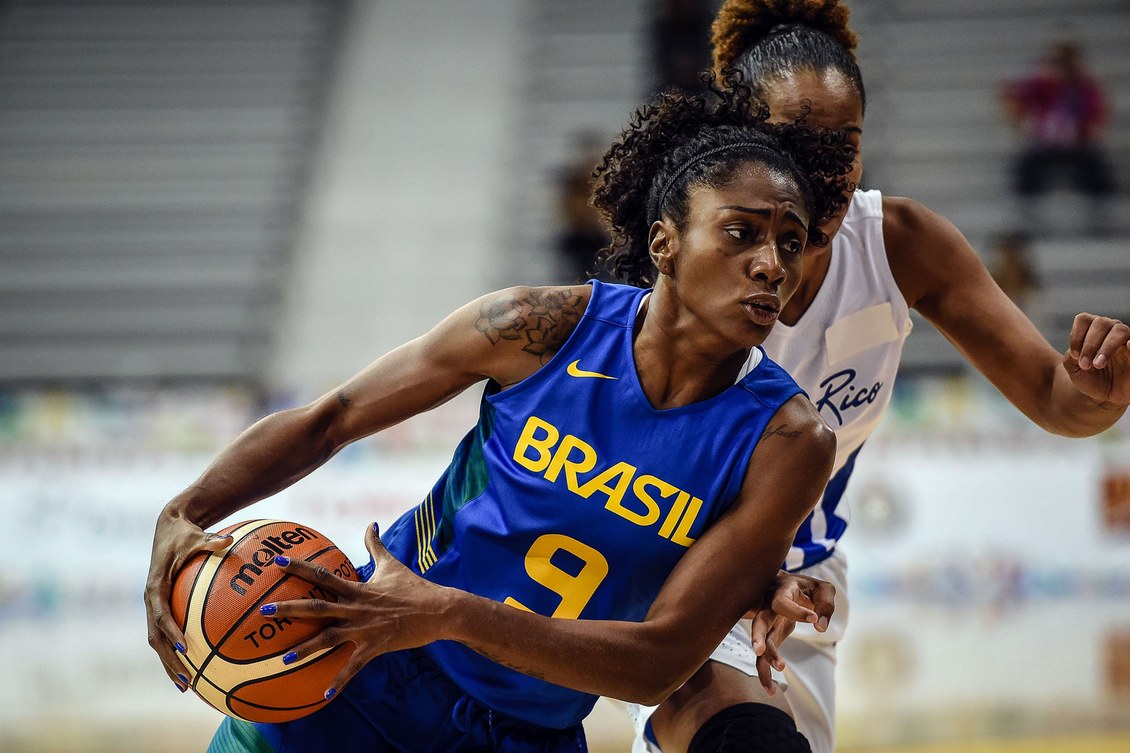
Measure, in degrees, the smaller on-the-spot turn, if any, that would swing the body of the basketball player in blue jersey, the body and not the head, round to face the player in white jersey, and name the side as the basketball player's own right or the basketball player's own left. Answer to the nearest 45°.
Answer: approximately 135° to the basketball player's own left

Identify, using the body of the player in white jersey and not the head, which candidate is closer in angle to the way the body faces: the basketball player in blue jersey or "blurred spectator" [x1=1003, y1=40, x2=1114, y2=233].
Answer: the basketball player in blue jersey

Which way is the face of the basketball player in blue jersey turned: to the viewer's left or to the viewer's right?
to the viewer's right

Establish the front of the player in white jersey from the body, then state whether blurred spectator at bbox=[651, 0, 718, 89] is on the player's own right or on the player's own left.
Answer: on the player's own right

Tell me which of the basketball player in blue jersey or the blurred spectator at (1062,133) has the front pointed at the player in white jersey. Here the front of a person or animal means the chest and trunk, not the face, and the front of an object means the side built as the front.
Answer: the blurred spectator

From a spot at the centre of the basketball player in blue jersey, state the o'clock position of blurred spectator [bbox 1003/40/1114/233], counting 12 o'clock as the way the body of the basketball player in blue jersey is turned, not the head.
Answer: The blurred spectator is roughly at 7 o'clock from the basketball player in blue jersey.

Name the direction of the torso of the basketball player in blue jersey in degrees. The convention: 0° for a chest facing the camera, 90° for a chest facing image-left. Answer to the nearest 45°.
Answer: approximately 0°

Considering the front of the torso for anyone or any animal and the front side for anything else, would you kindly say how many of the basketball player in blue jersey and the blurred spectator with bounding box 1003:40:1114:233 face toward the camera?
2

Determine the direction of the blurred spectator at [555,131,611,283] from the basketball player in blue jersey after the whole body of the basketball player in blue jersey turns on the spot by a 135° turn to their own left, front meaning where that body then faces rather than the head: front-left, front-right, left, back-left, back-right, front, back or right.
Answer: front-left

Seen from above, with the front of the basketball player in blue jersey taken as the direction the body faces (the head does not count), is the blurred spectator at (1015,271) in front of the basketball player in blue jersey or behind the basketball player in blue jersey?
behind
